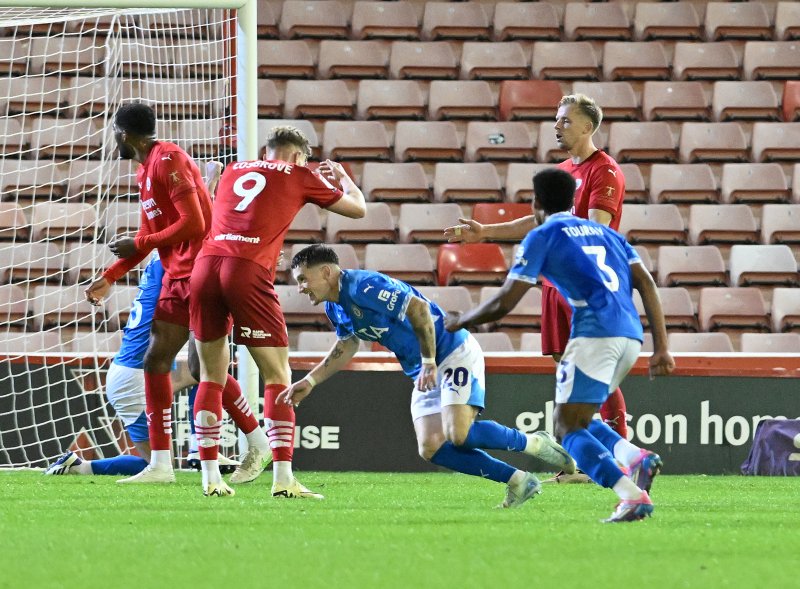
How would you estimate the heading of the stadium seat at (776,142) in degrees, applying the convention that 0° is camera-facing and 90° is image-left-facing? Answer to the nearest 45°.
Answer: approximately 0°

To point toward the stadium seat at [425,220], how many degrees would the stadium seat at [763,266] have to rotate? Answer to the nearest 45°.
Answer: approximately 90° to its right

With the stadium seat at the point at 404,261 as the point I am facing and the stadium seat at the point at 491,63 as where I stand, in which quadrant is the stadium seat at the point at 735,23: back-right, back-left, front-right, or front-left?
back-left

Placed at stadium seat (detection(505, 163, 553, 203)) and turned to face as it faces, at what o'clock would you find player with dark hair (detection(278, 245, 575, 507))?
The player with dark hair is roughly at 12 o'clock from the stadium seat.

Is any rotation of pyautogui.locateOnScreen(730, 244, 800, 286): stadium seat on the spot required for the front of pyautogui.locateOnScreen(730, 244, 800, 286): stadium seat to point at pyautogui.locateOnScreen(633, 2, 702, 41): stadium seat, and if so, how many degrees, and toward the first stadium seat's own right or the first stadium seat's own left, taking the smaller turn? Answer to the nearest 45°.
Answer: approximately 135° to the first stadium seat's own right

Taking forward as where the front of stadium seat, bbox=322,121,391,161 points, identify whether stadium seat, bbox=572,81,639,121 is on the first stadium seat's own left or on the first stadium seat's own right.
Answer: on the first stadium seat's own left

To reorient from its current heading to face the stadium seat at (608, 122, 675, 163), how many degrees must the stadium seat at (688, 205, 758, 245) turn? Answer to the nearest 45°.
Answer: approximately 135° to its right

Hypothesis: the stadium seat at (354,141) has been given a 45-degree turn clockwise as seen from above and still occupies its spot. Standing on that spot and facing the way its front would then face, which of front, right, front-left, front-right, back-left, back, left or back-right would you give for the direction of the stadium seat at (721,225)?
back-left

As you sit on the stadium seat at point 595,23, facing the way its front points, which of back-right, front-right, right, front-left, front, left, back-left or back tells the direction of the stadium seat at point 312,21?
right

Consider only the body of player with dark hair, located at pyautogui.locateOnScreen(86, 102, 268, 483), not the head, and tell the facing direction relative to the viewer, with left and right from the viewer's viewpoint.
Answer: facing to the left of the viewer

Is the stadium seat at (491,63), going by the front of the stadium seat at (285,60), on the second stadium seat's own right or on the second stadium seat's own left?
on the second stadium seat's own left

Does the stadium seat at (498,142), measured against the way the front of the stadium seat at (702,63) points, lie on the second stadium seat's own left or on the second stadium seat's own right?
on the second stadium seat's own right

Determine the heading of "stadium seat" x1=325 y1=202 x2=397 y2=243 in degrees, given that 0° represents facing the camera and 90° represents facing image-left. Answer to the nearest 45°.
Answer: approximately 0°

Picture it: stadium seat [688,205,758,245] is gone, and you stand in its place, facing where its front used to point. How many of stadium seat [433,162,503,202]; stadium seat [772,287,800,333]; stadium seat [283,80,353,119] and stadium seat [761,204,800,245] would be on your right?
2
